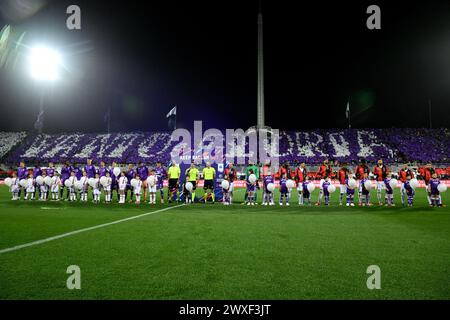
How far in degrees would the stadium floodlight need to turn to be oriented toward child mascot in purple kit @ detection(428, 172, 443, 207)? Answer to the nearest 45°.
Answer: approximately 45° to its left

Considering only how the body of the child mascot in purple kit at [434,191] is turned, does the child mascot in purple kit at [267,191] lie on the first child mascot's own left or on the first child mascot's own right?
on the first child mascot's own right

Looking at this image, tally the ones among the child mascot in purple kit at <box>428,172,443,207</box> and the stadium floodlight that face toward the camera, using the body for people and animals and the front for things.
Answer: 2

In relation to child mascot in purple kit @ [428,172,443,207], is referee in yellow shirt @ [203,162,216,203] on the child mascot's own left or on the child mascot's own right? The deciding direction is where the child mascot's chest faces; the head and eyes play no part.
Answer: on the child mascot's own right

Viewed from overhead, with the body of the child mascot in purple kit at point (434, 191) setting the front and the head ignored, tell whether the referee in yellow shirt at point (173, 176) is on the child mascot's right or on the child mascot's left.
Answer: on the child mascot's right

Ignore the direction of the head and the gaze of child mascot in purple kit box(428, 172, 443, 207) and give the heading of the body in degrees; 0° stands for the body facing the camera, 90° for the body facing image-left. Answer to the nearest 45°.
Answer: approximately 0°
